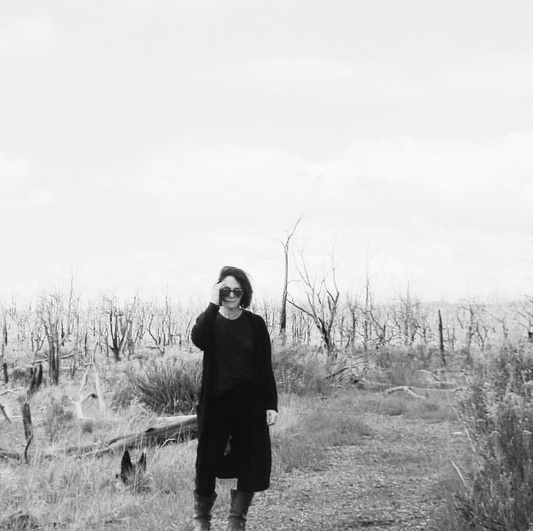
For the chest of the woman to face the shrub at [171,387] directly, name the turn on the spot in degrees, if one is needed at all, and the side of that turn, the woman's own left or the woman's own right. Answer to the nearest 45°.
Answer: approximately 180°

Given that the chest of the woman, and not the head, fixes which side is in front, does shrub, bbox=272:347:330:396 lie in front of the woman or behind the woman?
behind

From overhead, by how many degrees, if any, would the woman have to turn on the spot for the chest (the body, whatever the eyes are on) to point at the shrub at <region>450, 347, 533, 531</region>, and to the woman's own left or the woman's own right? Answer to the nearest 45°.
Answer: approximately 90° to the woman's own left

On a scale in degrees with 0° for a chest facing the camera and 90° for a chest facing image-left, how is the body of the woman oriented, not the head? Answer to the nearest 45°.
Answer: approximately 0°

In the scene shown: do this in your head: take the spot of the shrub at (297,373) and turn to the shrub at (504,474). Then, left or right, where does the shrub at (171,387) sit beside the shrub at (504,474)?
right

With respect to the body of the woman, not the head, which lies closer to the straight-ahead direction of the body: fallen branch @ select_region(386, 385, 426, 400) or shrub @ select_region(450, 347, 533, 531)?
the shrub
